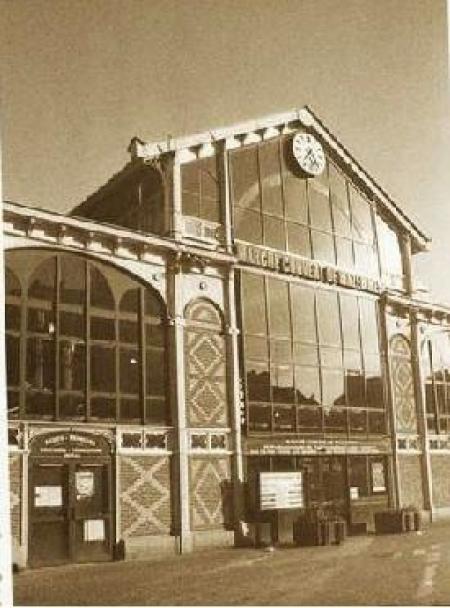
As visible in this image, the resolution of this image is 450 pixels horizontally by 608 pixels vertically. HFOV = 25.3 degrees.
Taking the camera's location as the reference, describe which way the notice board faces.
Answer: facing the viewer

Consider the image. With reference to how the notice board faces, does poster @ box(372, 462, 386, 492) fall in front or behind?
behind
